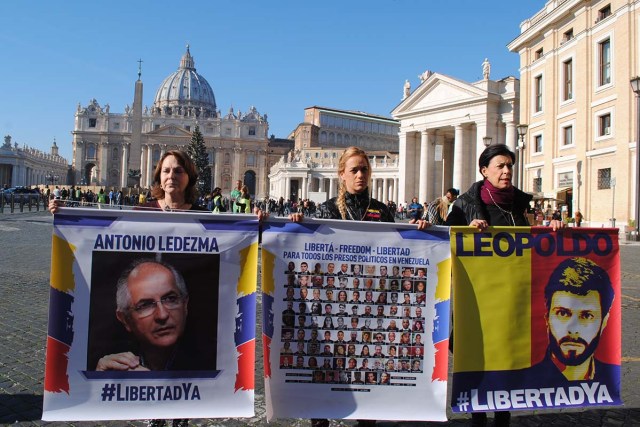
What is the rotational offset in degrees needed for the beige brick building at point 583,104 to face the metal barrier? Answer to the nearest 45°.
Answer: approximately 45° to its right

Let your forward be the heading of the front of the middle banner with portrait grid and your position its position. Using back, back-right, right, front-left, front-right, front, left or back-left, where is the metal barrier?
back-right

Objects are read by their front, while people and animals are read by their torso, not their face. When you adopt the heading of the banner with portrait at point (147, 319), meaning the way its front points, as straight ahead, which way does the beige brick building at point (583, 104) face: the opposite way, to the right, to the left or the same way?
to the right

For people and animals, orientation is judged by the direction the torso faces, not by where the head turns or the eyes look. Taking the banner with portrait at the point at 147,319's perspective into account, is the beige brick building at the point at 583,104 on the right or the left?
on its left

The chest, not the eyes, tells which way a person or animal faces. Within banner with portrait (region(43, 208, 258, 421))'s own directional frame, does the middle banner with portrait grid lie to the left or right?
on its left

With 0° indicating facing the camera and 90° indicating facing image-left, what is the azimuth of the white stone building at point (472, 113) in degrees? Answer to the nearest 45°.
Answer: approximately 45°

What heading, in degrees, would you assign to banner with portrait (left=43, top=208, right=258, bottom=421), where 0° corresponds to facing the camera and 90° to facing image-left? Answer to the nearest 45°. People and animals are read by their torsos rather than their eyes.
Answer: approximately 0°
